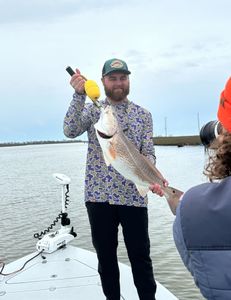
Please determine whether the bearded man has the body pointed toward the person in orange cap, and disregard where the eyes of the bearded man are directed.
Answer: yes

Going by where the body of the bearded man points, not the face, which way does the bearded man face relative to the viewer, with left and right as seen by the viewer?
facing the viewer

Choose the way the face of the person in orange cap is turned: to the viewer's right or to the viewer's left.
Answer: to the viewer's left
